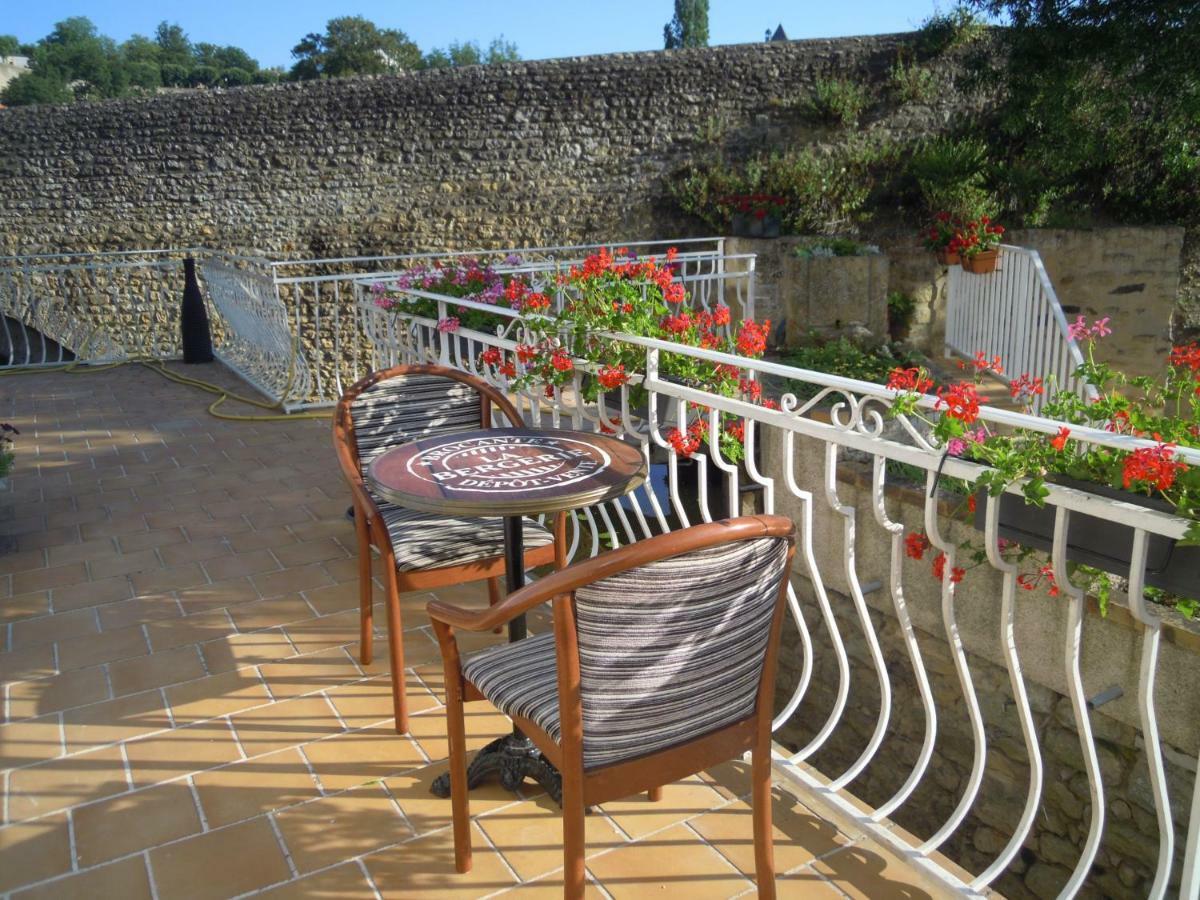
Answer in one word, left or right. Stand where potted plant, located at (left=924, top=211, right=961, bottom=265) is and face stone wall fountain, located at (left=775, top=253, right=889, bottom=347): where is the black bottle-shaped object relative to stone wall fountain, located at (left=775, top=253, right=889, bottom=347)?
right

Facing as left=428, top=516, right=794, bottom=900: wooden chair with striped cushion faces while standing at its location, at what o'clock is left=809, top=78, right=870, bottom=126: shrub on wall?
The shrub on wall is roughly at 2 o'clock from the wooden chair with striped cushion.

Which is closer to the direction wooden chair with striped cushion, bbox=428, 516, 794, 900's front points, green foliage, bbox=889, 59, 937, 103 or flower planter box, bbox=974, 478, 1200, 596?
the green foliage

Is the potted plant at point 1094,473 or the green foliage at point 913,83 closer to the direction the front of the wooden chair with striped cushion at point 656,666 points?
the green foliage

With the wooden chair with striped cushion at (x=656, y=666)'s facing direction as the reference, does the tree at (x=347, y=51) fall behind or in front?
in front

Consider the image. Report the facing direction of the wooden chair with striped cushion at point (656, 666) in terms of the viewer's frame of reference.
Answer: facing away from the viewer and to the left of the viewer

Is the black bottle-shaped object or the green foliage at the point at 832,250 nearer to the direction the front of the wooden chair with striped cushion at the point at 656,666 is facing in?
the black bottle-shaped object

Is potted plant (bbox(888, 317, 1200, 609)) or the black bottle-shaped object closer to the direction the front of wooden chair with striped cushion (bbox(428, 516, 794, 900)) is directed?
the black bottle-shaped object

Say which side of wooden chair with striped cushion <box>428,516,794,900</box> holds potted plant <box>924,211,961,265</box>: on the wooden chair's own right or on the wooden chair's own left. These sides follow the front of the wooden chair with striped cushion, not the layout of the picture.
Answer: on the wooden chair's own right

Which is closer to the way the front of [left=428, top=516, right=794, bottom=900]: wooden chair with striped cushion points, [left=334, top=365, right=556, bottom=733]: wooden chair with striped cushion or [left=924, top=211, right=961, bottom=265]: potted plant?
the wooden chair with striped cushion
